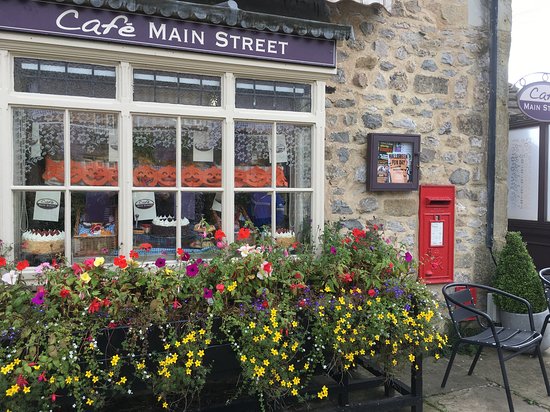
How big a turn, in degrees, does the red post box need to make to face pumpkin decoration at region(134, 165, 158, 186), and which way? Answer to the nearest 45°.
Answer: approximately 45° to its right

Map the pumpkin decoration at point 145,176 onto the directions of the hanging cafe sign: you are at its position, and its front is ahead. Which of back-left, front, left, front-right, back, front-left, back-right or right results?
front-right

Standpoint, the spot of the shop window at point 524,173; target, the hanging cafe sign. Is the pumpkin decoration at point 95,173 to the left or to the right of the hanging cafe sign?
right

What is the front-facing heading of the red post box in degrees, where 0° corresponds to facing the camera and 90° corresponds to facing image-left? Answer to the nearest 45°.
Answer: approximately 0°

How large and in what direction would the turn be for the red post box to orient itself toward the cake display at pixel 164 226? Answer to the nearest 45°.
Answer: approximately 45° to its right

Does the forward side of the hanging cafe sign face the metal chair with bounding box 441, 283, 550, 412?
yes

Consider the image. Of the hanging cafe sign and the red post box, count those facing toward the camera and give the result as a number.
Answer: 2
